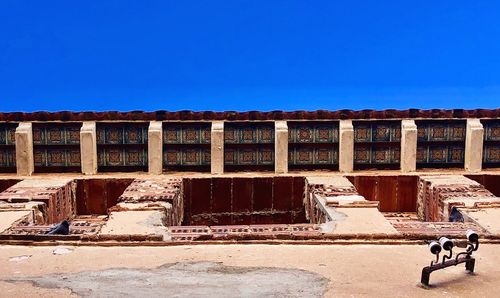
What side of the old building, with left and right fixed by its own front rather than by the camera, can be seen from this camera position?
front
